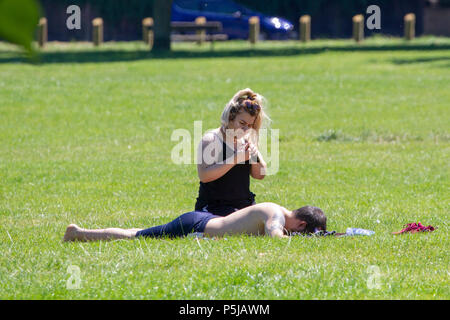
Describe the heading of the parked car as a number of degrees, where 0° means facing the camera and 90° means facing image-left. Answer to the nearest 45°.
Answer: approximately 270°

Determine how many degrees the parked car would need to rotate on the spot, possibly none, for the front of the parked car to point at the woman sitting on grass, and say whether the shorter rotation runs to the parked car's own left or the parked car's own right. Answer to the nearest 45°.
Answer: approximately 90° to the parked car's own right

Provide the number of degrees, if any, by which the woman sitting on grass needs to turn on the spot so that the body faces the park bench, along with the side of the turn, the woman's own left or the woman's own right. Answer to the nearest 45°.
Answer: approximately 135° to the woman's own left

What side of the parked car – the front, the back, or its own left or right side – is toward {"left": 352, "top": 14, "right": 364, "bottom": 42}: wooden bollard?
front

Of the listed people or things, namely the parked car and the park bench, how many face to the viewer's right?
1

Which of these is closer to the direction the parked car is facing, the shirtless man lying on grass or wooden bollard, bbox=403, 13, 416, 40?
the wooden bollard

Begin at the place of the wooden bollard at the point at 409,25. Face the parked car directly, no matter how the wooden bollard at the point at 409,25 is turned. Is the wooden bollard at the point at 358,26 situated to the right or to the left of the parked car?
left

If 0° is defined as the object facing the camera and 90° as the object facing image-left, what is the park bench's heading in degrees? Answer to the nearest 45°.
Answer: approximately 0°

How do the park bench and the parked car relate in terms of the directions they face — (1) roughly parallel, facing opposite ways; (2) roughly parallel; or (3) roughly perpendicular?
roughly perpendicular

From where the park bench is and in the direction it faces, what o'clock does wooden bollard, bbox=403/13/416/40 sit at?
The wooden bollard is roughly at 8 o'clock from the park bench.
